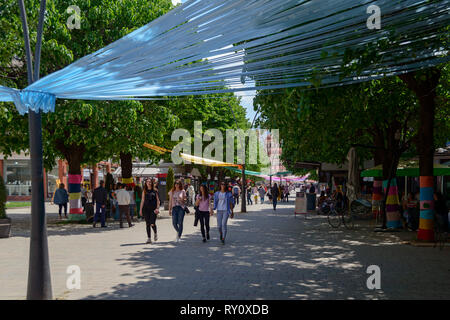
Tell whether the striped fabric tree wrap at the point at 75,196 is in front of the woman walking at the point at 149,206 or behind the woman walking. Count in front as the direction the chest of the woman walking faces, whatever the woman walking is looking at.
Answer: behind

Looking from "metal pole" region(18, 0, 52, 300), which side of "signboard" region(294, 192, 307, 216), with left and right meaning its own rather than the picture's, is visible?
front

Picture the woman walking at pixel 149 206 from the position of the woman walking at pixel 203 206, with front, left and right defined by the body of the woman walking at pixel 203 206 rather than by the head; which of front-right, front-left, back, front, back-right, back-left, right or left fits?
right

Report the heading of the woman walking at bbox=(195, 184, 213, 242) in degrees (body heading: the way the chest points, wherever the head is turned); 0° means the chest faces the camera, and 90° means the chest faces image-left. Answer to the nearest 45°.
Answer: approximately 0°

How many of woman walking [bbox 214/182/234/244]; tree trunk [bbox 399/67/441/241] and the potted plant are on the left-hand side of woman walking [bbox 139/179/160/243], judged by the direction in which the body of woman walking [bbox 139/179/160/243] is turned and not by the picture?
2

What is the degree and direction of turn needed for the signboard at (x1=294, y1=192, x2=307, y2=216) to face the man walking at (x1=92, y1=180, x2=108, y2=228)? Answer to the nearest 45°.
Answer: approximately 45° to its right

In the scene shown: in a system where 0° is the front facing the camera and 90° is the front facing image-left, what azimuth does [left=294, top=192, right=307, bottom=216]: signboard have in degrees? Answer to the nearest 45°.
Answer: approximately 0°

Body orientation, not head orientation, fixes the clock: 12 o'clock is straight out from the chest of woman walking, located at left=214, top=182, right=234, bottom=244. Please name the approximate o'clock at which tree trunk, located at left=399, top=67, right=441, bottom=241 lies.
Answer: The tree trunk is roughly at 9 o'clock from the woman walking.
